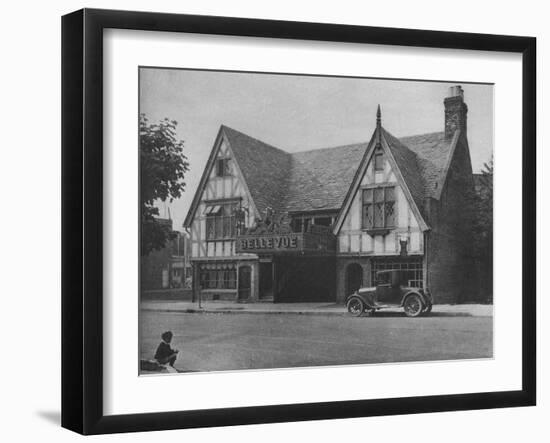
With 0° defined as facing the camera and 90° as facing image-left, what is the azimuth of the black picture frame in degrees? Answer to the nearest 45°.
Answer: approximately 315°
